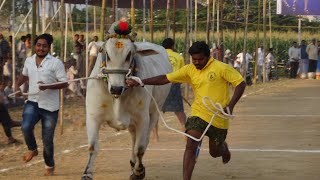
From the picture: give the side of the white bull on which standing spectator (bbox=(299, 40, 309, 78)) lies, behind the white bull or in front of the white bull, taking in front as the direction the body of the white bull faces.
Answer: behind

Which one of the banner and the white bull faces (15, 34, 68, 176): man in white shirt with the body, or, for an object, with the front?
the banner

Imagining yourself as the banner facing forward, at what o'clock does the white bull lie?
The white bull is roughly at 12 o'clock from the banner.

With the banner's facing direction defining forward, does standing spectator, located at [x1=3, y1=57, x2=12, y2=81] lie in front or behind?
in front

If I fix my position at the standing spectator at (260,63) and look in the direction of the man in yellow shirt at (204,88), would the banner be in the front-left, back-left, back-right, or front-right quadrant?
back-left

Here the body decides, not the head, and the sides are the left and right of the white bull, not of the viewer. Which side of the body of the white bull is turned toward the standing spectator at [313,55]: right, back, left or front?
back

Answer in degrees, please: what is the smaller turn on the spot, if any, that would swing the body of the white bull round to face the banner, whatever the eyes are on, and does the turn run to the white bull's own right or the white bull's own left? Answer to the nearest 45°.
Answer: approximately 180°

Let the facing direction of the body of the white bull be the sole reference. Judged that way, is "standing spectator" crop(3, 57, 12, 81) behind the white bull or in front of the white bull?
behind

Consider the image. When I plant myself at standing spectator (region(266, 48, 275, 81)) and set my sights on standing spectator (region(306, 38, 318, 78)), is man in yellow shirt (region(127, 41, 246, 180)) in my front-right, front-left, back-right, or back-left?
back-right

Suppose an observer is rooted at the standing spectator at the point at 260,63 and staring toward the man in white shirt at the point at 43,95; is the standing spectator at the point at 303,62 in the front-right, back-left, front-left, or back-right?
back-left

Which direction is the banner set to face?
toward the camera

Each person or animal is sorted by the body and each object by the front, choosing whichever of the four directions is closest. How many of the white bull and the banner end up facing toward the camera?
2

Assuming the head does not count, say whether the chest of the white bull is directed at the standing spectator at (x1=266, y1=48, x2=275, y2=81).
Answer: no

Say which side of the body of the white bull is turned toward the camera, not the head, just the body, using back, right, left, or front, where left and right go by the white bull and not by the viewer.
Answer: front

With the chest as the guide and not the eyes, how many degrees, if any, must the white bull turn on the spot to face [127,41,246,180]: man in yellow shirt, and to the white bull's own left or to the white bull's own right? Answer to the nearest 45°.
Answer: approximately 45° to the white bull's own left

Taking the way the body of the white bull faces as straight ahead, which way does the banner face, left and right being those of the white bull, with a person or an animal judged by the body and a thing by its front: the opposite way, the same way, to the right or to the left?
the same way
